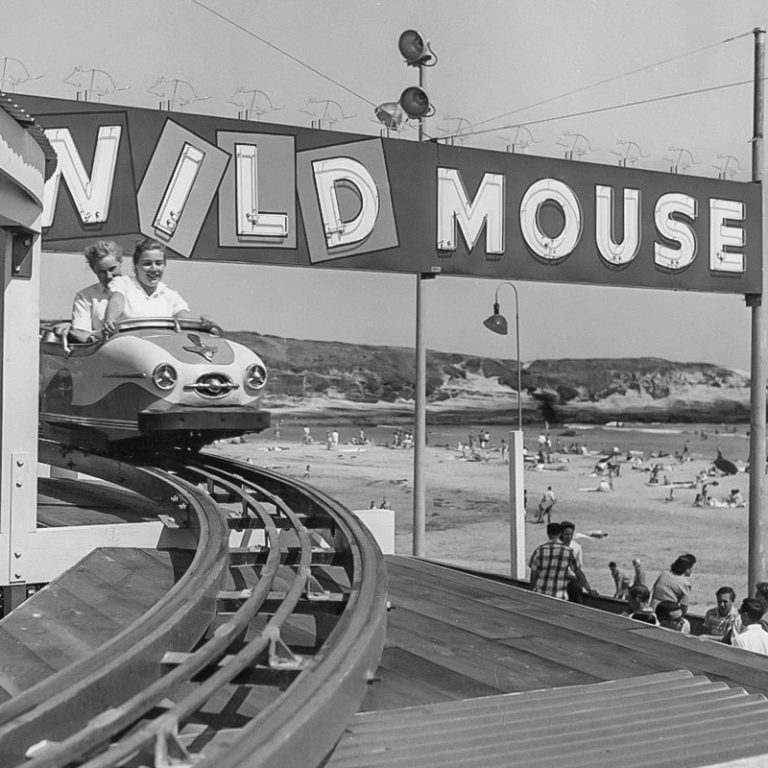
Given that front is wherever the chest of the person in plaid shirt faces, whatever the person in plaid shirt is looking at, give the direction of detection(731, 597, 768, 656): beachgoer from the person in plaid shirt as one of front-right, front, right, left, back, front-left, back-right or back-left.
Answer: back-right

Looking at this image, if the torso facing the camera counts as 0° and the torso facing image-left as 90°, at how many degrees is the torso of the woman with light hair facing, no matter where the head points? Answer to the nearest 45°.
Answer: approximately 315°

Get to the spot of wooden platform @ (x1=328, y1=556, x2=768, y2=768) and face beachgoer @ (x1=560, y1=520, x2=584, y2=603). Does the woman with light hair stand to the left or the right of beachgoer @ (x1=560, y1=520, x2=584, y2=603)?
left

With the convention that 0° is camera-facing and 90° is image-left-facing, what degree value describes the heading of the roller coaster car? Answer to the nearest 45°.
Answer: approximately 315°

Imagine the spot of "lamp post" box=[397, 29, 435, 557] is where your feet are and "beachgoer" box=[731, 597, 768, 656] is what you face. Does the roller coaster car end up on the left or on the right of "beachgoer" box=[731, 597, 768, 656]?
right

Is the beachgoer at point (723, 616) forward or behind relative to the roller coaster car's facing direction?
forward

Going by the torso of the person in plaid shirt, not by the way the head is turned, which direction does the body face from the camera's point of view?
away from the camera

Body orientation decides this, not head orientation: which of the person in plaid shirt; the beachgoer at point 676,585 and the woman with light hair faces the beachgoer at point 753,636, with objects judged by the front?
the woman with light hair

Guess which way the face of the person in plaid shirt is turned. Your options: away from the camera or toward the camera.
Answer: away from the camera

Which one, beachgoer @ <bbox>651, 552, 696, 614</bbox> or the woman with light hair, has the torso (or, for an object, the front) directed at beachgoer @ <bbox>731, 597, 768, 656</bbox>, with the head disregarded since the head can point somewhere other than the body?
the woman with light hair
